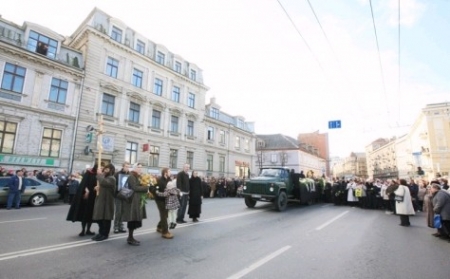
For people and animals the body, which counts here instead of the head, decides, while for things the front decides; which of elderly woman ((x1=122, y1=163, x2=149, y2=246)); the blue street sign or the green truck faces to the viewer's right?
the elderly woman

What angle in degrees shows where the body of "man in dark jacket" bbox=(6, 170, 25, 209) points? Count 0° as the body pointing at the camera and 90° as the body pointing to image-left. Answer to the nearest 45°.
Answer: approximately 315°

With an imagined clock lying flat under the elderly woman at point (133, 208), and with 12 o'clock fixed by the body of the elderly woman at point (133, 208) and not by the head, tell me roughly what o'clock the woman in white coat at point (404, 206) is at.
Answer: the woman in white coat at point (404, 206) is roughly at 12 o'clock from the elderly woman at point (133, 208).

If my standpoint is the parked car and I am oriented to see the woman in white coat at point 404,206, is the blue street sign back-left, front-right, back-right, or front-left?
front-left

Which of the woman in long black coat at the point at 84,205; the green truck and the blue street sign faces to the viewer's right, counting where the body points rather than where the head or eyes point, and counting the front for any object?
the woman in long black coat

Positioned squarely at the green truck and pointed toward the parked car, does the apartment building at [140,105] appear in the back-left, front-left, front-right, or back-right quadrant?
front-right

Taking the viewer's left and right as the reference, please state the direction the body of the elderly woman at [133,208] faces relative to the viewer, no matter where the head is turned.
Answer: facing to the right of the viewer

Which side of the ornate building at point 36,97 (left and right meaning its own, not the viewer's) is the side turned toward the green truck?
front

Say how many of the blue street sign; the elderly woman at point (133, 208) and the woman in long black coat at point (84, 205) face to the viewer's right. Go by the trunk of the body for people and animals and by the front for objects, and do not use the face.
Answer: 2

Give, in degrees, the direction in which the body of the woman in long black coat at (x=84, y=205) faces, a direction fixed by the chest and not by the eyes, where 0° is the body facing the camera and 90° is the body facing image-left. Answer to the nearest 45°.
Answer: approximately 270°

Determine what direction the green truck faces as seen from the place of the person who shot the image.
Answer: facing the viewer and to the left of the viewer

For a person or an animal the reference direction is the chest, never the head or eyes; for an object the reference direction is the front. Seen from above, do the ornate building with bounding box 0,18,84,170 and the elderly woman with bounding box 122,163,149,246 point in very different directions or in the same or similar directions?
same or similar directions

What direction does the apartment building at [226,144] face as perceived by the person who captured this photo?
facing the viewer and to the right of the viewer

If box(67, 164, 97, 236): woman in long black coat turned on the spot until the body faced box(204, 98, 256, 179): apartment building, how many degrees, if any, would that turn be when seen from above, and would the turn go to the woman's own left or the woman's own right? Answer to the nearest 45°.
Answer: approximately 45° to the woman's own left

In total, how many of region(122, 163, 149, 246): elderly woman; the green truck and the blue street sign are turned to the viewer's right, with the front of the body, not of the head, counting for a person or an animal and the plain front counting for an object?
1

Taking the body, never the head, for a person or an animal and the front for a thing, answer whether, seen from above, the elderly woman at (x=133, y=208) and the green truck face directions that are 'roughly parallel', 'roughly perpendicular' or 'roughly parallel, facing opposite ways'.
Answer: roughly parallel, facing opposite ways
